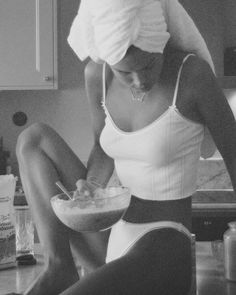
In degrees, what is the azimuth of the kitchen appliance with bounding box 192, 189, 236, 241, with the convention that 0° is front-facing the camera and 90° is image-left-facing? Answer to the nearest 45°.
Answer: approximately 0°

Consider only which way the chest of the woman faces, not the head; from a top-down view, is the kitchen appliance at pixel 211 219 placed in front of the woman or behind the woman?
behind
